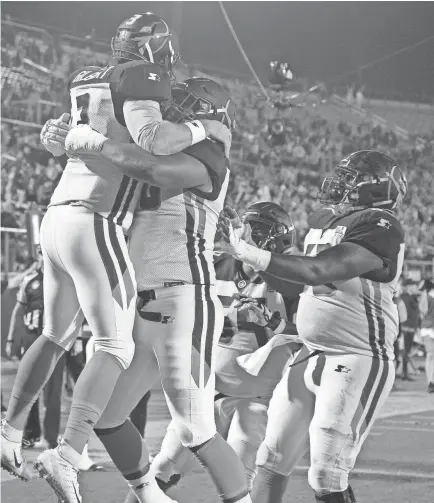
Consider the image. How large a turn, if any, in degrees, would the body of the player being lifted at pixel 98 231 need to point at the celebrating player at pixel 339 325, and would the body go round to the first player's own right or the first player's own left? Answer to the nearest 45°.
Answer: approximately 45° to the first player's own right

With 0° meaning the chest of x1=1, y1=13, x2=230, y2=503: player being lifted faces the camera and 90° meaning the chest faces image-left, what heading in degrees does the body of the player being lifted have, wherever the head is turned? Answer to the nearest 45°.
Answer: approximately 225°

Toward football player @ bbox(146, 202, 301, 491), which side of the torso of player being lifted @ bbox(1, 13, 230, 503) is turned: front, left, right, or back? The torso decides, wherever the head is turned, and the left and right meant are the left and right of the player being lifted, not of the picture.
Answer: front

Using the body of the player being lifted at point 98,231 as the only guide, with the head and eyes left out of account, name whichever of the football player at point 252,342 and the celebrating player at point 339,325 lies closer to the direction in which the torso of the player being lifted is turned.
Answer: the football player

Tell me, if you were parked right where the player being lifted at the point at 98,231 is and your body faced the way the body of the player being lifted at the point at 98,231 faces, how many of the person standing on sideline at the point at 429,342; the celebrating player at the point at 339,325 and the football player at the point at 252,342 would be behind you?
0

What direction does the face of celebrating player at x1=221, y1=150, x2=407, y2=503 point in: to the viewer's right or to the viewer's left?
to the viewer's left
